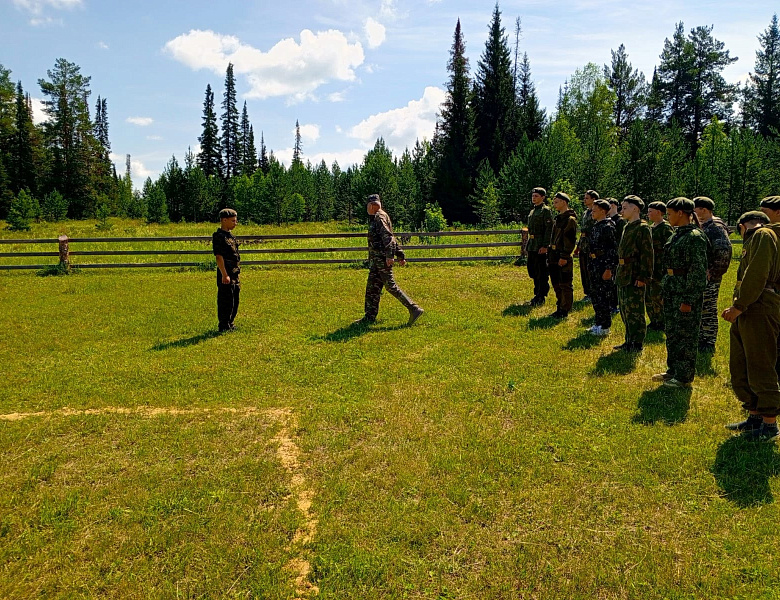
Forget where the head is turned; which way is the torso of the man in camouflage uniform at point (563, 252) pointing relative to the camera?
to the viewer's left

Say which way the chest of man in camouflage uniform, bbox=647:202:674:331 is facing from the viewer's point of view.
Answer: to the viewer's left

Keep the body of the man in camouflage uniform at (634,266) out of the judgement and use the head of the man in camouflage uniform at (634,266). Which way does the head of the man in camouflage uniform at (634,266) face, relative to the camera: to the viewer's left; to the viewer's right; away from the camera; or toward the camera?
to the viewer's left

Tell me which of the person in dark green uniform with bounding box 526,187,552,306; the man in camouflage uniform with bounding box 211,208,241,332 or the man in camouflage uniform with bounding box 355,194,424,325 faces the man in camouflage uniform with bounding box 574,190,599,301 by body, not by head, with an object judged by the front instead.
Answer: the man in camouflage uniform with bounding box 211,208,241,332

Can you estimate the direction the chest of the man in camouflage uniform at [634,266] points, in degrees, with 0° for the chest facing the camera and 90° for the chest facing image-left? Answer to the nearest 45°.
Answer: approximately 90°

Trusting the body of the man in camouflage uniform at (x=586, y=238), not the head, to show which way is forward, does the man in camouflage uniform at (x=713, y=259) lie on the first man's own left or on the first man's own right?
on the first man's own left

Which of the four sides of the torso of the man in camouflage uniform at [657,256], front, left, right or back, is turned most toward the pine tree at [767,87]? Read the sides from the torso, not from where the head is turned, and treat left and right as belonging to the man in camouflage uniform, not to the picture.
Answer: right

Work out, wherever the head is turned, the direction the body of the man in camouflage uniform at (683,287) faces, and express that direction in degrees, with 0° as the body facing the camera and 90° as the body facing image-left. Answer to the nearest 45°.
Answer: approximately 90°

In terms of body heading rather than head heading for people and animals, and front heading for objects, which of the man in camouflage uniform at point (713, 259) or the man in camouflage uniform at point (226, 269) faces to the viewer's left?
the man in camouflage uniform at point (713, 259)

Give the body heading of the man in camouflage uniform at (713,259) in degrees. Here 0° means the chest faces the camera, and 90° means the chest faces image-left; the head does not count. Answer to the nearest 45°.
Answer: approximately 90°

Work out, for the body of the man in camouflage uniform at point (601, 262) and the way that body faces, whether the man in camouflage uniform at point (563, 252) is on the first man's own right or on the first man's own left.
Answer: on the first man's own right

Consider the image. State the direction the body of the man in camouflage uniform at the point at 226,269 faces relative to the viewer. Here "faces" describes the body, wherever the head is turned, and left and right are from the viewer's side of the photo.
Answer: facing to the right of the viewer

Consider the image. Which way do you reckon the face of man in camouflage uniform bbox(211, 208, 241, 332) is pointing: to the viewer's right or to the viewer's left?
to the viewer's right
